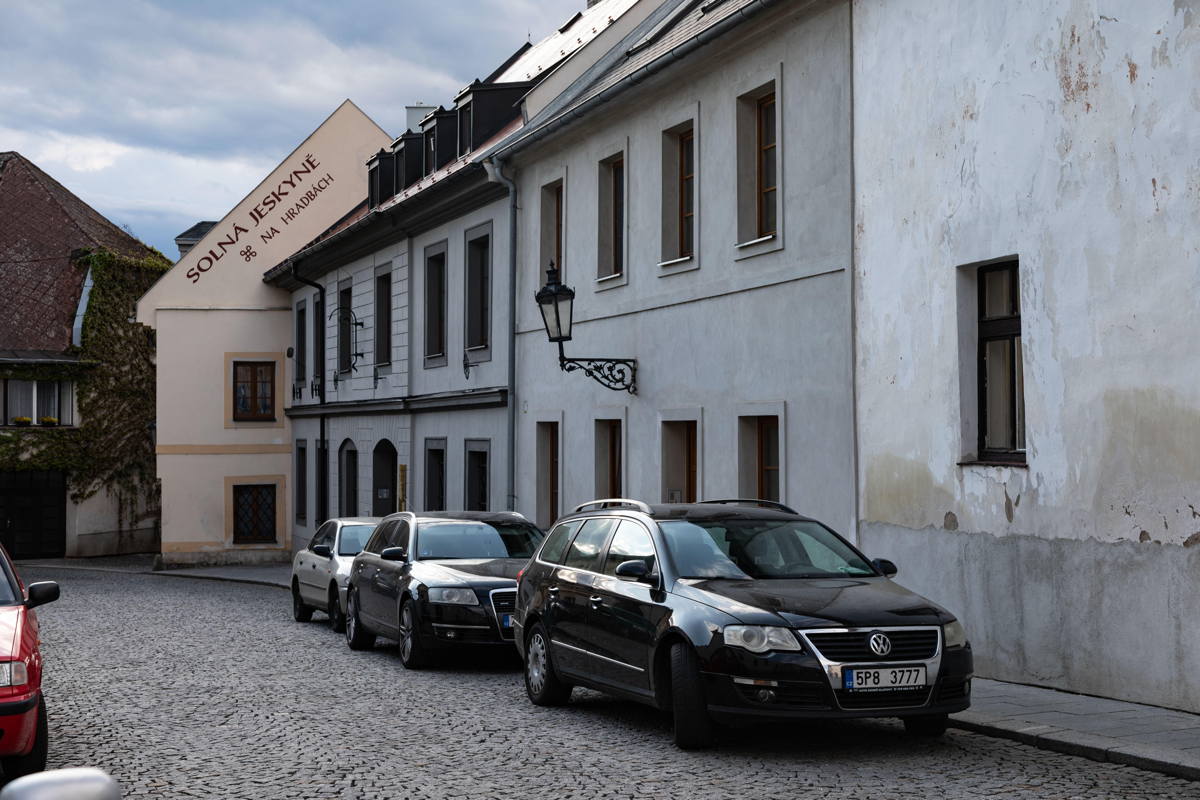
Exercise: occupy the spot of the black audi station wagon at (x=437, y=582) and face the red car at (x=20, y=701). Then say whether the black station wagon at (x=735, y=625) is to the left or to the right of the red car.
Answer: left

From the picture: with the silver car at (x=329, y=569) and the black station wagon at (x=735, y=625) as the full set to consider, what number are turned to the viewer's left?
0

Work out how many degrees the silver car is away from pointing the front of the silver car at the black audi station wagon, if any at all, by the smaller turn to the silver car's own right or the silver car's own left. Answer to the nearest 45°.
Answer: approximately 45° to the silver car's own right

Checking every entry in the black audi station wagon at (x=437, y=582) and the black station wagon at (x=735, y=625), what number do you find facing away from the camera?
0

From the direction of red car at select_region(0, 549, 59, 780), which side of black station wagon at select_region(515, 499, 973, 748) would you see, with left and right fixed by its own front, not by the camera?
right

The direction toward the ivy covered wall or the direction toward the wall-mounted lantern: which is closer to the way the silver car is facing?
the wall-mounted lantern

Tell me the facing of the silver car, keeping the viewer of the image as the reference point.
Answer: facing the viewer and to the right of the viewer

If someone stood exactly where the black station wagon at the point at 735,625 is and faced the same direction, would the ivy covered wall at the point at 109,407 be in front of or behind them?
behind

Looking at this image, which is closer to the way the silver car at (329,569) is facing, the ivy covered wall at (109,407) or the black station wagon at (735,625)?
the black station wagon

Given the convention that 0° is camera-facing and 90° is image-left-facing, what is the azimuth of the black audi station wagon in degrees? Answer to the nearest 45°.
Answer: approximately 315°

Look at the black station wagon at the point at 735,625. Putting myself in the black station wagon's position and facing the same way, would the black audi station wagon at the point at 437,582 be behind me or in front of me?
behind

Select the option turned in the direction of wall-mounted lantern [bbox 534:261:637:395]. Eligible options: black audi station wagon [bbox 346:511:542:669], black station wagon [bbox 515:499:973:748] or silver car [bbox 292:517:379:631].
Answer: the silver car

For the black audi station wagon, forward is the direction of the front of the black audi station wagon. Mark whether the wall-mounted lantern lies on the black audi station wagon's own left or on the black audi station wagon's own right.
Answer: on the black audi station wagon's own left

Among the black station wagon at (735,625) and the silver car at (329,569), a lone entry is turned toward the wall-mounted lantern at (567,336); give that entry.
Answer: the silver car
